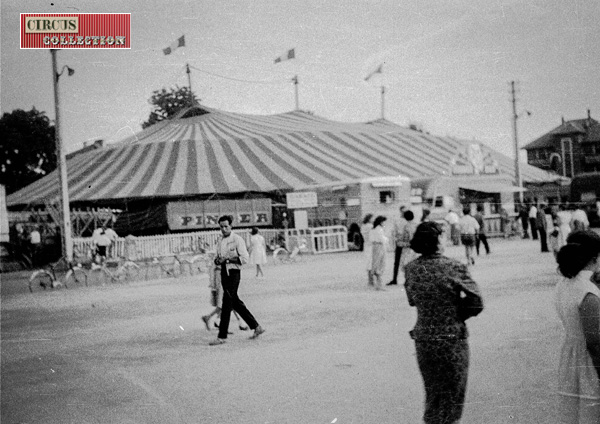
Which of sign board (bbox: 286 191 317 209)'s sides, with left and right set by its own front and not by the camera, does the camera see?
front

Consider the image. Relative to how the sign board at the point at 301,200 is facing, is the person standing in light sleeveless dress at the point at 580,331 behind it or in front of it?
in front

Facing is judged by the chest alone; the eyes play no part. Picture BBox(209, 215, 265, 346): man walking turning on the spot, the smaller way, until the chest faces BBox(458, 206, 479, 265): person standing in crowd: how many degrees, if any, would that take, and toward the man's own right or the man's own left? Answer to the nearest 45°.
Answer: approximately 180°

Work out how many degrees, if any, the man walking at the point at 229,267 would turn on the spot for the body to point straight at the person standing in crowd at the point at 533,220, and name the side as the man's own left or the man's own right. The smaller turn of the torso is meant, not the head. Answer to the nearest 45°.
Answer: approximately 180°

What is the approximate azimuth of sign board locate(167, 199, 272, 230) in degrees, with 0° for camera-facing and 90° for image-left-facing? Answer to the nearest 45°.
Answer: approximately 0°

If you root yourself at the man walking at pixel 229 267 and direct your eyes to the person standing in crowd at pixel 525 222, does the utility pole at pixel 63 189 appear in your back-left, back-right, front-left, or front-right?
front-left

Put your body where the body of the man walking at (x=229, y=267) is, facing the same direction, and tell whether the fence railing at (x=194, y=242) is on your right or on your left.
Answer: on your right

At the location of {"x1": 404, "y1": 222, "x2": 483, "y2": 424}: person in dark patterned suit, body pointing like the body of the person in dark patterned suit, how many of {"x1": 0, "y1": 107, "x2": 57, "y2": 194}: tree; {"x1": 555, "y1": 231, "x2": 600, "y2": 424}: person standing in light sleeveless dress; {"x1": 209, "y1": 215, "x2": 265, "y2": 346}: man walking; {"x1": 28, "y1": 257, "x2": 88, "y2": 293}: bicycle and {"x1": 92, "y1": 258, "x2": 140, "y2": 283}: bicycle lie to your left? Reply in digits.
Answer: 4

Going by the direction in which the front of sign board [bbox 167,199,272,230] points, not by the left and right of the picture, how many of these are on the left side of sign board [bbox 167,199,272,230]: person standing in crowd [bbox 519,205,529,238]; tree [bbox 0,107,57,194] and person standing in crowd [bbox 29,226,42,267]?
1

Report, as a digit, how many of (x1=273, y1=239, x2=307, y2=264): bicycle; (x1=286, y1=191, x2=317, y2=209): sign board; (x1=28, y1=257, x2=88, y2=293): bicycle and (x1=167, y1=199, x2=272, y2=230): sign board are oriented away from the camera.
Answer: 0
